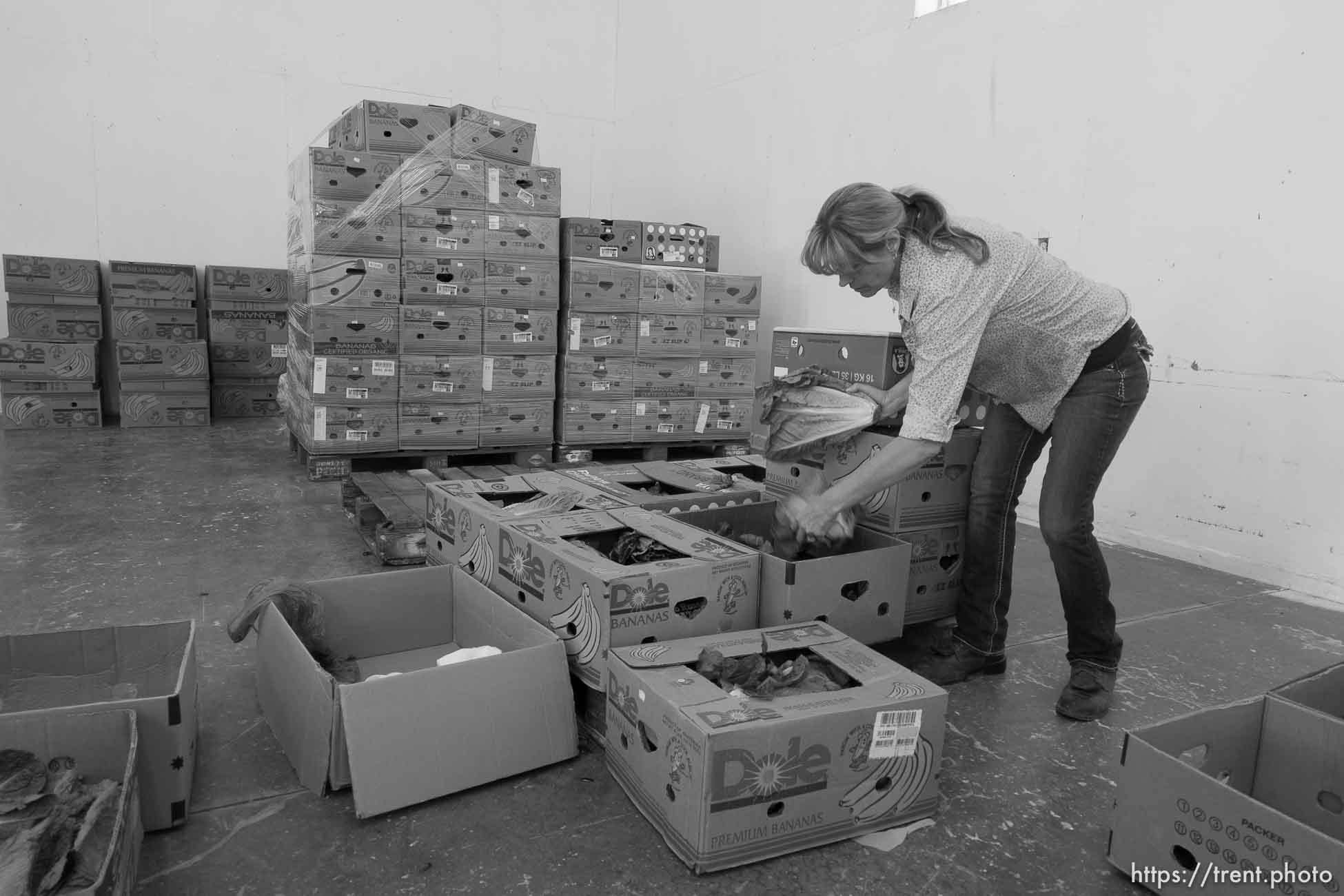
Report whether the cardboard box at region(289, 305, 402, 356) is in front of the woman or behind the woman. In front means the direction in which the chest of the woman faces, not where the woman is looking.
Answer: in front

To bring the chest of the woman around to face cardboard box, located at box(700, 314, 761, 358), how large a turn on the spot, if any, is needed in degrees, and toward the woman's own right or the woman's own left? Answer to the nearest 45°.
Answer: approximately 45° to the woman's own right

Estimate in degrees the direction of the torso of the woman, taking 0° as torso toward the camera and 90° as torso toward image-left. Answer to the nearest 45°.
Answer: approximately 90°

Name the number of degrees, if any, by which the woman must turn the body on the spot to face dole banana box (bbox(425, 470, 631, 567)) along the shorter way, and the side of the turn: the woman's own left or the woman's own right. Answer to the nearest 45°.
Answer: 0° — they already face it

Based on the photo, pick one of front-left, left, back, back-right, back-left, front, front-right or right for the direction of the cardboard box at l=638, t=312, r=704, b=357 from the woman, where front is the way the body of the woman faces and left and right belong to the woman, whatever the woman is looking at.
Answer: front-right

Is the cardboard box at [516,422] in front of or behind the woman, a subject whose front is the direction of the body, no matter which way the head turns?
in front

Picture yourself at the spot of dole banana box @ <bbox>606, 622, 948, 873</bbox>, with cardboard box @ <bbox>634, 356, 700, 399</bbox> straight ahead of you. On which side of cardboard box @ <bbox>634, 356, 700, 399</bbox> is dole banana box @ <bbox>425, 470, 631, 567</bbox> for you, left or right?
left

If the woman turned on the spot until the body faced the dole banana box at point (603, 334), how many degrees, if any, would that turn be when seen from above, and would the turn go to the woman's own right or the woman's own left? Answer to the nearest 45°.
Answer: approximately 45° to the woman's own right

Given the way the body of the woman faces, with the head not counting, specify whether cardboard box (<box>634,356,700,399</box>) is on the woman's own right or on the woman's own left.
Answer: on the woman's own right

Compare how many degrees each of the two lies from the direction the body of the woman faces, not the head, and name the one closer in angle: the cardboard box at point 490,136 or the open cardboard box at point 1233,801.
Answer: the cardboard box

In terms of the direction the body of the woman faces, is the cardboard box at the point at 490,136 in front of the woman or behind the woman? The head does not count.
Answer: in front

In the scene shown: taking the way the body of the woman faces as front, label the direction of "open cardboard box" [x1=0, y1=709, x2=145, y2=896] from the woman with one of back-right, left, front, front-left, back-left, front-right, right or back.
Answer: front-left

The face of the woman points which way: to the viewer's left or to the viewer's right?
to the viewer's left
